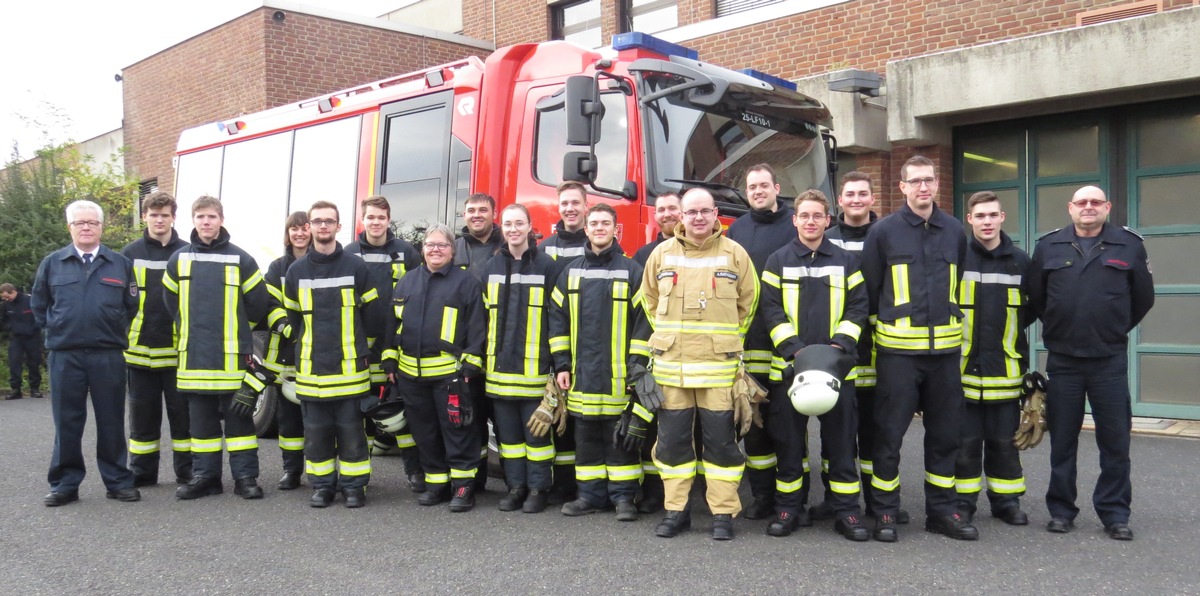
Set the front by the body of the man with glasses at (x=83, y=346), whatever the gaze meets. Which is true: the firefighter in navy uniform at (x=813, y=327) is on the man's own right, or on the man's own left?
on the man's own left

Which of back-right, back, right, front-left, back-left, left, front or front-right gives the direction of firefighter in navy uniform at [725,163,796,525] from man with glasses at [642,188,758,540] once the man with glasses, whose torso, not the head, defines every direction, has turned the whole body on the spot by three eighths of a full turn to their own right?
right

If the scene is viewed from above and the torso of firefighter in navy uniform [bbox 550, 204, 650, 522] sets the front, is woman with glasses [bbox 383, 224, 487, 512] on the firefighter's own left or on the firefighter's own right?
on the firefighter's own right

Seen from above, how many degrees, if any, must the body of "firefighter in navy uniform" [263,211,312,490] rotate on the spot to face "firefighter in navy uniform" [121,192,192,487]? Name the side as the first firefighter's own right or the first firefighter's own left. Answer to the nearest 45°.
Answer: approximately 90° to the first firefighter's own right

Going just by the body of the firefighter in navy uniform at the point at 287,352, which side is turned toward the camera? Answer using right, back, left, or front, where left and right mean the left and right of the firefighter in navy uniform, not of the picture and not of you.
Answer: front

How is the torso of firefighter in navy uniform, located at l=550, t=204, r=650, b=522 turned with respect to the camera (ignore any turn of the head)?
toward the camera

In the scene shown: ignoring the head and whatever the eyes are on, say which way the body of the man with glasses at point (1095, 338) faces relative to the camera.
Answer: toward the camera

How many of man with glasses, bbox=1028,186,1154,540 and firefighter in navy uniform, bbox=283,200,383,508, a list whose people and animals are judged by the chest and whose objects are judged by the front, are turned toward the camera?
2

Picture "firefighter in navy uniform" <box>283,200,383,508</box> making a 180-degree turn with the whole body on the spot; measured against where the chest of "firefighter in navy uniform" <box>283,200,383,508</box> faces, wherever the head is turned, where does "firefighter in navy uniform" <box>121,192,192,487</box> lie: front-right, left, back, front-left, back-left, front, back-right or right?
front-left

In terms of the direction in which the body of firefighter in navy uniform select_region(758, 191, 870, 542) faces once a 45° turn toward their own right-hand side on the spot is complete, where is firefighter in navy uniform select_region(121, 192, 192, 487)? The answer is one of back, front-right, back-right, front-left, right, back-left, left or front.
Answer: front-right

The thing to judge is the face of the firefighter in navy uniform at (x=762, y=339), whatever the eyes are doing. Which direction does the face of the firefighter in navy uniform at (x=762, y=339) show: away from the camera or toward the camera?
toward the camera

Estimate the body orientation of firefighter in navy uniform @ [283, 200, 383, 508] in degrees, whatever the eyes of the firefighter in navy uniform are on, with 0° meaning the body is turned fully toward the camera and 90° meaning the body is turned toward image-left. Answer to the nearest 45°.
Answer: approximately 0°
